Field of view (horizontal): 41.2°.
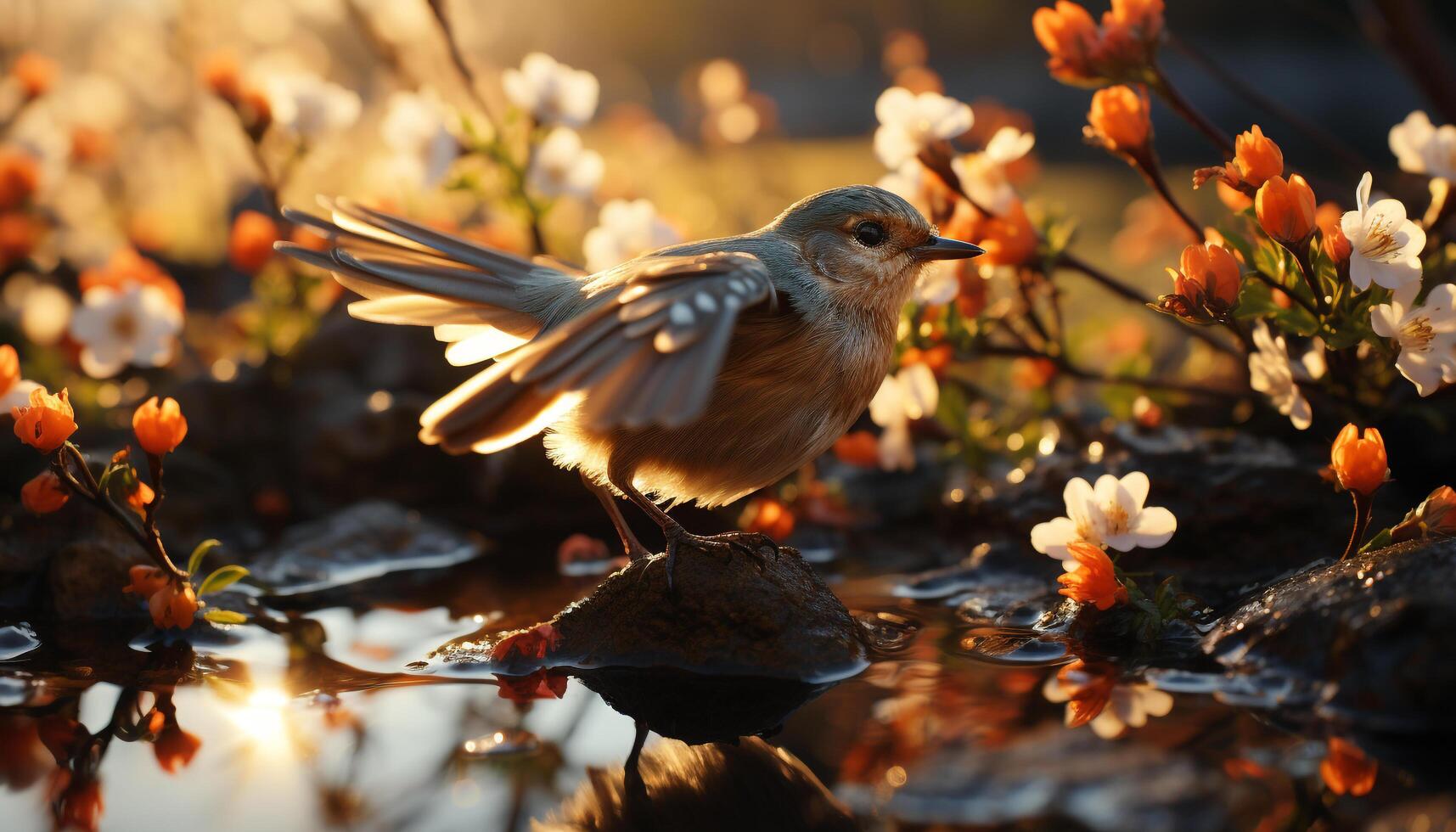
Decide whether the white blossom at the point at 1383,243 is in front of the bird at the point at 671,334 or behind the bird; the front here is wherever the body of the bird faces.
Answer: in front

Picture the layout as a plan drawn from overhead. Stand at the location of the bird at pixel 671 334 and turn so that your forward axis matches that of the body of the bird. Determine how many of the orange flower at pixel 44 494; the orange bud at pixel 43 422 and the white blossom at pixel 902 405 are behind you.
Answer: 2

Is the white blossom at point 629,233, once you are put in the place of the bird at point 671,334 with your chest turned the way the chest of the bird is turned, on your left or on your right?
on your left

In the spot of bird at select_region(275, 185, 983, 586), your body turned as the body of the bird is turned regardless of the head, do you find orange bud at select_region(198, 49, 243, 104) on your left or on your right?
on your left

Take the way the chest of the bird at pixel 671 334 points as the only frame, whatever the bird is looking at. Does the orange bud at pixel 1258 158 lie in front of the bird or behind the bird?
in front

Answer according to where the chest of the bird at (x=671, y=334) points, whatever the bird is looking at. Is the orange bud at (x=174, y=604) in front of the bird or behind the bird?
behind

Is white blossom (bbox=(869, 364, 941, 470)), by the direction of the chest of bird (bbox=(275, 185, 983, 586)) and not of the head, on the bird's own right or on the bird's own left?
on the bird's own left

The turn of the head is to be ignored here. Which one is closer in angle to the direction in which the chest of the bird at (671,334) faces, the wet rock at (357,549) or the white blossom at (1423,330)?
the white blossom

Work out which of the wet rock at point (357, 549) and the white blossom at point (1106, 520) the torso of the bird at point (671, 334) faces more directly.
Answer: the white blossom

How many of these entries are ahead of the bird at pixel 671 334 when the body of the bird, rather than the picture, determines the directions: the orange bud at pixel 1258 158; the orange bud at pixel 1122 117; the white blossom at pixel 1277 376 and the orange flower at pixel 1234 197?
4

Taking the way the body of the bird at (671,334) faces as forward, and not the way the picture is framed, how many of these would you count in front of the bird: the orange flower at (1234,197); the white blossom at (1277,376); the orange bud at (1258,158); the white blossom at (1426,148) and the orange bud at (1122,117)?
5

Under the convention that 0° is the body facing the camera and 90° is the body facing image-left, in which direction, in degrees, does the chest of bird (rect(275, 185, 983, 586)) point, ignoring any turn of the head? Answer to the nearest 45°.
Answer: approximately 270°

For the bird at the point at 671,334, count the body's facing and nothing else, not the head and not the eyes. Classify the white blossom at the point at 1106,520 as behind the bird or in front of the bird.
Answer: in front

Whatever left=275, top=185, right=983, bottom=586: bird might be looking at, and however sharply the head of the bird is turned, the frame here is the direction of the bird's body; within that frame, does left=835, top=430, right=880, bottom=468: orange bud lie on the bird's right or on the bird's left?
on the bird's left

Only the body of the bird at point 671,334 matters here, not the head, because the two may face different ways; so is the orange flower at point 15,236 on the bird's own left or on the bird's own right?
on the bird's own left

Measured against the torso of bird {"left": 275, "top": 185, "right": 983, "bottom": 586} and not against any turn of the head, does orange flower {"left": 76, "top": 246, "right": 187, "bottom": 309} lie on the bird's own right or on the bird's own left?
on the bird's own left
